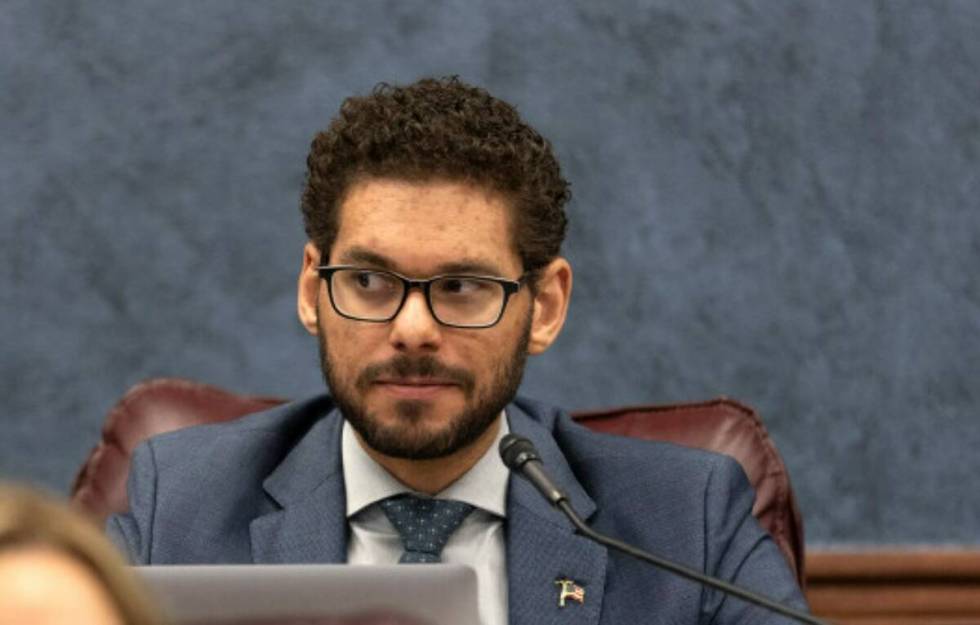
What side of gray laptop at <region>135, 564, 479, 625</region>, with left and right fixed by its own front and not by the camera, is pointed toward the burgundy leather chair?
front

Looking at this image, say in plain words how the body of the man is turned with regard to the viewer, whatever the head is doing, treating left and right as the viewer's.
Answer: facing the viewer

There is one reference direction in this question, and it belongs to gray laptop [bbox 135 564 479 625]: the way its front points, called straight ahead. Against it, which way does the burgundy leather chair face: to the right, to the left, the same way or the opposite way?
the opposite way

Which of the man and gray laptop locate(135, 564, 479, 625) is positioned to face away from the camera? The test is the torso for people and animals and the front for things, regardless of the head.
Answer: the gray laptop

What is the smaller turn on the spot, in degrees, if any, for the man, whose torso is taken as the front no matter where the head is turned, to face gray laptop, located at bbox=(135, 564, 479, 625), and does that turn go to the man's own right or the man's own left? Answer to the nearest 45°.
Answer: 0° — they already face it

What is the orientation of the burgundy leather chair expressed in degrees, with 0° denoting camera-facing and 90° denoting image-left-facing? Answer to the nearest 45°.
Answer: approximately 0°

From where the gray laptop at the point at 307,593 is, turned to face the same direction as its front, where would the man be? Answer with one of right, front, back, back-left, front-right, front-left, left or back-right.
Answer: front

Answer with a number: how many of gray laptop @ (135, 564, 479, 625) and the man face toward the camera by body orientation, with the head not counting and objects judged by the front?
1

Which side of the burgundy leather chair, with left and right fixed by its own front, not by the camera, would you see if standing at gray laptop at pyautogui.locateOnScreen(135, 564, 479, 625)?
front

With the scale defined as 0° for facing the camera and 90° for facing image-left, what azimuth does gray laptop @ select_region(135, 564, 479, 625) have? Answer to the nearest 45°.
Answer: approximately 180°

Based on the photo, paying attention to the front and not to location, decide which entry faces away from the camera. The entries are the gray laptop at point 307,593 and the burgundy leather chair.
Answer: the gray laptop
